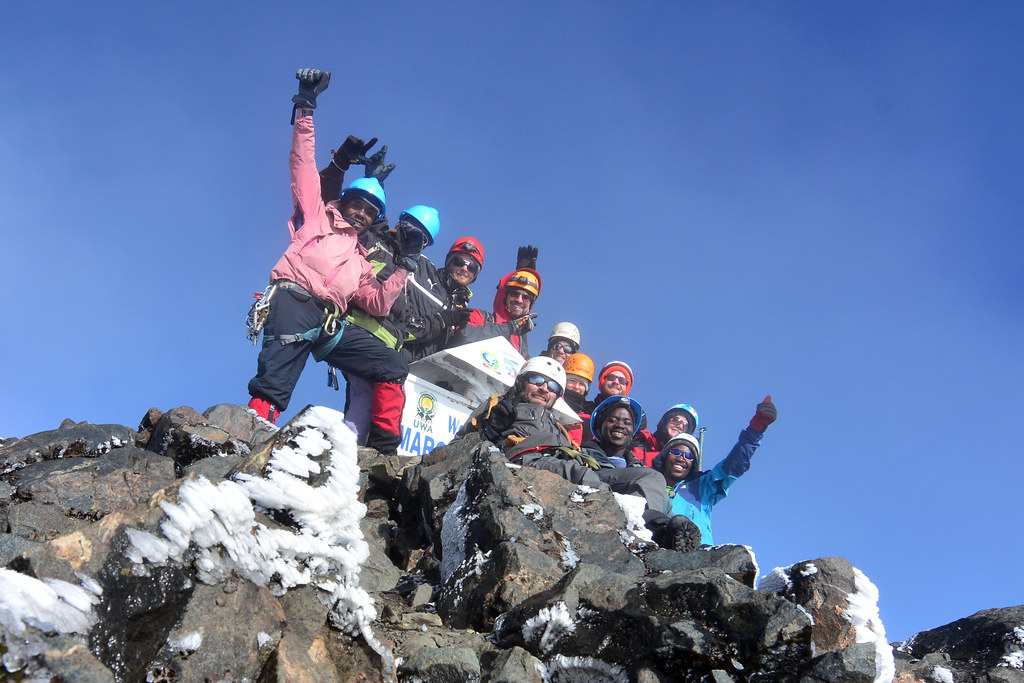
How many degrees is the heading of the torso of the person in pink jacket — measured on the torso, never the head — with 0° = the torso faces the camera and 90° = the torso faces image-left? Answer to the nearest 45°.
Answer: approximately 315°

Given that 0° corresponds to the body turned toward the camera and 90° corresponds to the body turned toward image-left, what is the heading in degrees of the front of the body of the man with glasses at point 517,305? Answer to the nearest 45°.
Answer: approximately 0°

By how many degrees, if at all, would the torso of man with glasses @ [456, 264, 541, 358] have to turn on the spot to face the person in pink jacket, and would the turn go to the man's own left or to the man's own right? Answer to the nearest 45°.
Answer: approximately 45° to the man's own right

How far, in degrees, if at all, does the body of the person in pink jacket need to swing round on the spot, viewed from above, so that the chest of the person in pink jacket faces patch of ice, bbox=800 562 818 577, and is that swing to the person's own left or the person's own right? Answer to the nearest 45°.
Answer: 0° — they already face it

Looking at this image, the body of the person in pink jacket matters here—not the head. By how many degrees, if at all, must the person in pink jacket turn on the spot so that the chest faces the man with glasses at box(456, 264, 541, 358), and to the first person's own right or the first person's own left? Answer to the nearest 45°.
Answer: approximately 90° to the first person's own left

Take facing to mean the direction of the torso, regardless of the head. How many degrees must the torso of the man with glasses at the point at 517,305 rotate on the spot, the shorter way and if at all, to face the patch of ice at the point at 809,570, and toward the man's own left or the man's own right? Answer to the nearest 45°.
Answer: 0° — they already face it

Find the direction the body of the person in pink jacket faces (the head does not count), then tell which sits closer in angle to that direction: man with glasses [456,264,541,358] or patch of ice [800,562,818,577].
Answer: the patch of ice

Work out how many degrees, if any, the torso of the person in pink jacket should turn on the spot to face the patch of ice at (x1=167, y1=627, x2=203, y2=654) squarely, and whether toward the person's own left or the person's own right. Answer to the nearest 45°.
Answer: approximately 45° to the person's own right
